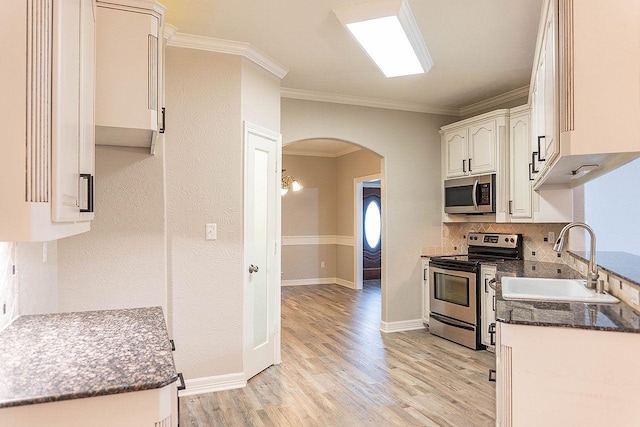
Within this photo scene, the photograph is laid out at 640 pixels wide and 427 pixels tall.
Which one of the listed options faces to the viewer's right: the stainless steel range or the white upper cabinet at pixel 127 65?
the white upper cabinet

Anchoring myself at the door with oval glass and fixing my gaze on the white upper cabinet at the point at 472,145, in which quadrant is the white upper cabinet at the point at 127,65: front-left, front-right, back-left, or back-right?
front-right

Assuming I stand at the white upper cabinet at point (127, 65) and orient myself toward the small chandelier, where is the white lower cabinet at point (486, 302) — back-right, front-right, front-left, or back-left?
front-right

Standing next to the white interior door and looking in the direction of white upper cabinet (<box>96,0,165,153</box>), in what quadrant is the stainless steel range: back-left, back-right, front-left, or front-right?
back-left

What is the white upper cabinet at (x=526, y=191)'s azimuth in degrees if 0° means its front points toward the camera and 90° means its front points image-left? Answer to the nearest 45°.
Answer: approximately 45°

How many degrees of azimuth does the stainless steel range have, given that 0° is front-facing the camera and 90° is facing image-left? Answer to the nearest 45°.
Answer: approximately 45°

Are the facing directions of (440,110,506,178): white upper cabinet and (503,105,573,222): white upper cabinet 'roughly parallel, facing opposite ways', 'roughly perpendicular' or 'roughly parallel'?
roughly parallel

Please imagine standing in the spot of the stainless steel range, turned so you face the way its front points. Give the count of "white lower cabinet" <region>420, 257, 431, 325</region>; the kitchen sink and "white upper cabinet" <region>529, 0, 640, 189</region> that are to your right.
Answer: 1

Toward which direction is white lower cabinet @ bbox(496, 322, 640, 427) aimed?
to the viewer's left

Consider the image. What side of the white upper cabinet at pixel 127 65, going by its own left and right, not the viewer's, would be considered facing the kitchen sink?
front

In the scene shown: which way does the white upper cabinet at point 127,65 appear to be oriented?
to the viewer's right

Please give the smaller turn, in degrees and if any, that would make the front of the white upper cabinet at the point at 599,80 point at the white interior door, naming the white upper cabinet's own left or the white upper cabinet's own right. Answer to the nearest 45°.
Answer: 0° — it already faces it

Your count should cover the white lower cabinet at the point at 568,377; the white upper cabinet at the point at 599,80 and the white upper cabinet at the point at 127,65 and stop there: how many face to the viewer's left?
2

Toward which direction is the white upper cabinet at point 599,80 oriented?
to the viewer's left

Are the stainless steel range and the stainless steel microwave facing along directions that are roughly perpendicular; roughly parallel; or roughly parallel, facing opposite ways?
roughly parallel

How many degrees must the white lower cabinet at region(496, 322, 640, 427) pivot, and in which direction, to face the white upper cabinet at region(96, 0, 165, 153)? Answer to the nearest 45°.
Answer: approximately 45° to its left

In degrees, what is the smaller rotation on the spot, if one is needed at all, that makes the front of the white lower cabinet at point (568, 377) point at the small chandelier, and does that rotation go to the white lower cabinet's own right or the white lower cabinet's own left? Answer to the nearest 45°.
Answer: approximately 45° to the white lower cabinet's own right
